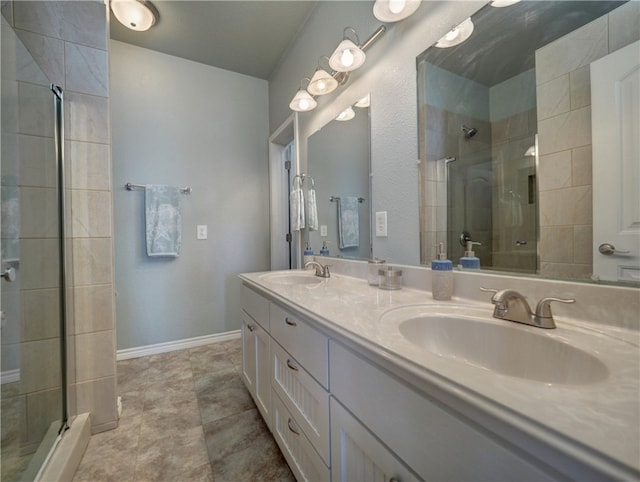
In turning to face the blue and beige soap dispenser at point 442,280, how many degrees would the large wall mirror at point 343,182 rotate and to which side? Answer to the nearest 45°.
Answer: approximately 90° to its left

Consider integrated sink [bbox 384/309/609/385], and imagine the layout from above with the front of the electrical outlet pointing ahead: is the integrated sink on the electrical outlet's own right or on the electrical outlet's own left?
on the electrical outlet's own left

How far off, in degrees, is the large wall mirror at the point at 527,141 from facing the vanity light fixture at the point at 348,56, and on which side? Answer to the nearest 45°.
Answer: approximately 45° to its right

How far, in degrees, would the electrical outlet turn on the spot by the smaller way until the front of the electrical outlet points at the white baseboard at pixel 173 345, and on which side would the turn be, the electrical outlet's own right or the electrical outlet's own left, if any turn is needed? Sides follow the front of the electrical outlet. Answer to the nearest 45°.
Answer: approximately 45° to the electrical outlet's own right
